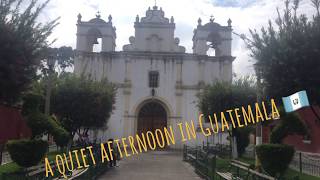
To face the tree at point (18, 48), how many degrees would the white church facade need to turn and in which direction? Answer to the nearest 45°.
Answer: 0° — it already faces it

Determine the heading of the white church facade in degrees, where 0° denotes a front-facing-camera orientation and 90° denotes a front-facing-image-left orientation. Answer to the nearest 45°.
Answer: approximately 0°

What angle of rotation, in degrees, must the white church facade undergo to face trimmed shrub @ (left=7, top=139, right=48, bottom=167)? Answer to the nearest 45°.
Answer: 0° — it already faces it

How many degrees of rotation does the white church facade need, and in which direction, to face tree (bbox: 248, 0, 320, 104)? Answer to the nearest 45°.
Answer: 0° — it already faces it

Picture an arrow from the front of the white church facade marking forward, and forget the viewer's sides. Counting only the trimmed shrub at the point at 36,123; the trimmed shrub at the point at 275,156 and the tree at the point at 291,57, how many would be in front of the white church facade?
3

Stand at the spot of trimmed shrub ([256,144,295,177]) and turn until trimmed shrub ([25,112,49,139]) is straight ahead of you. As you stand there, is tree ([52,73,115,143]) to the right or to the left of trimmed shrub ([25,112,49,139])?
right
